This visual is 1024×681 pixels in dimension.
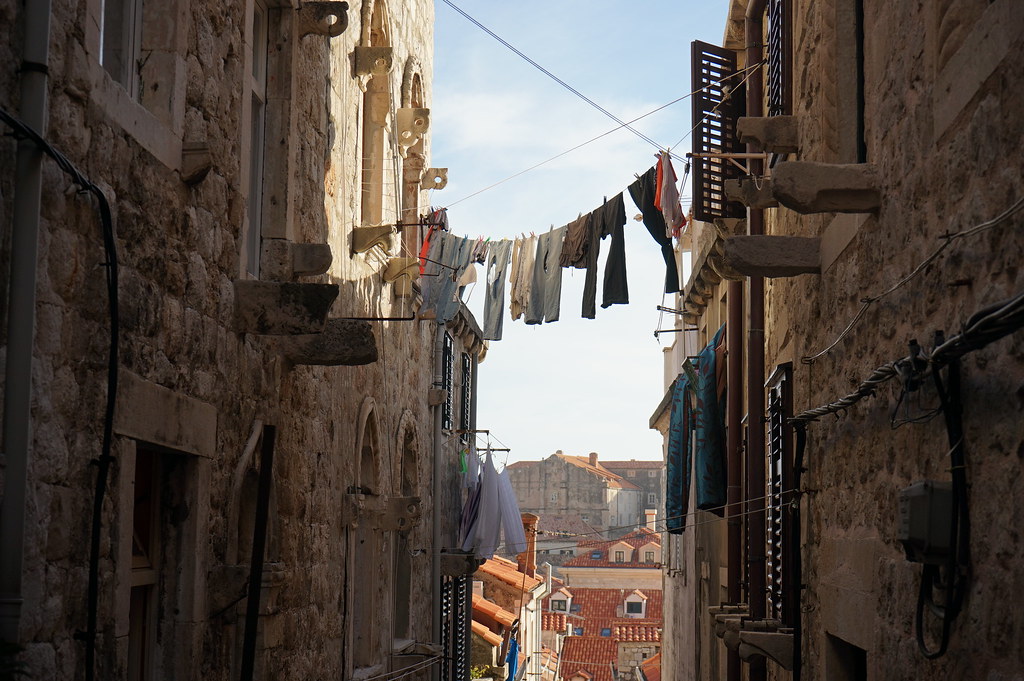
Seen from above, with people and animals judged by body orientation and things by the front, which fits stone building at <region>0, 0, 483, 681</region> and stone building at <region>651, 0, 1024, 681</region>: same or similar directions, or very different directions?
very different directions

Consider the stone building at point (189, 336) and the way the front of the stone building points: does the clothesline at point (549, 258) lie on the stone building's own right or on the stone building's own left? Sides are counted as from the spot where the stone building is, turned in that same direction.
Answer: on the stone building's own left

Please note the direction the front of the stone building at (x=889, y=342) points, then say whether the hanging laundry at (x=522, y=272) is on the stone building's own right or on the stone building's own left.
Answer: on the stone building's own right

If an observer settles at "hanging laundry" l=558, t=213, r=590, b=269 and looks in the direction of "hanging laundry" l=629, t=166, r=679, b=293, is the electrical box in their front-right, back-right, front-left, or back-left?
front-right

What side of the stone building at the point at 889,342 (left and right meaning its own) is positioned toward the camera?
left

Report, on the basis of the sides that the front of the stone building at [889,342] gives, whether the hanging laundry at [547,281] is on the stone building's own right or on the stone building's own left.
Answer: on the stone building's own right

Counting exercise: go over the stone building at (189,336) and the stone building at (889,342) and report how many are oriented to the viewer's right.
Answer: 1

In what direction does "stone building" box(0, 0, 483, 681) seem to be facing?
to the viewer's right

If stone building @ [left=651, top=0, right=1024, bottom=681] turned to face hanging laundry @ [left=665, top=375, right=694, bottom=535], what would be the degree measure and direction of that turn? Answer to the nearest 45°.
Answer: approximately 90° to its right
